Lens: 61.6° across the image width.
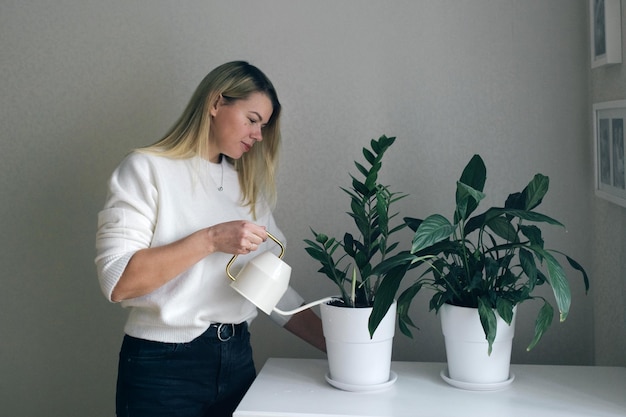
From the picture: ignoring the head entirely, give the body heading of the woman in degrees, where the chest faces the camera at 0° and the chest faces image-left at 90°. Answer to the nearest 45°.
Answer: approximately 315°

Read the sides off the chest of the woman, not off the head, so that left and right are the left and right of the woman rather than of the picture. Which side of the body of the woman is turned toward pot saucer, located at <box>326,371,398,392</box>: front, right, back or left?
front

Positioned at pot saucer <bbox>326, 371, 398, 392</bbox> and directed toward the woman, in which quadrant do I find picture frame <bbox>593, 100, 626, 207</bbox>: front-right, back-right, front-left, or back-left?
back-right

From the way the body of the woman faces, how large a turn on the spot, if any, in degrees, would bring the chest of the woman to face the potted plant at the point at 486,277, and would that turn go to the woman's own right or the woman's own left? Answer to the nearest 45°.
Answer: approximately 45° to the woman's own left

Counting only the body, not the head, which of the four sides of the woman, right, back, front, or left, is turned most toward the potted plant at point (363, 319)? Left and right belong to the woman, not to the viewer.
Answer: front

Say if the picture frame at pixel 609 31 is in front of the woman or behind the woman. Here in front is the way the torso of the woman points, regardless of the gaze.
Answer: in front

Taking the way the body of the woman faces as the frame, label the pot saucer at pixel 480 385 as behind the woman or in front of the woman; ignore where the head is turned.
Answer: in front
